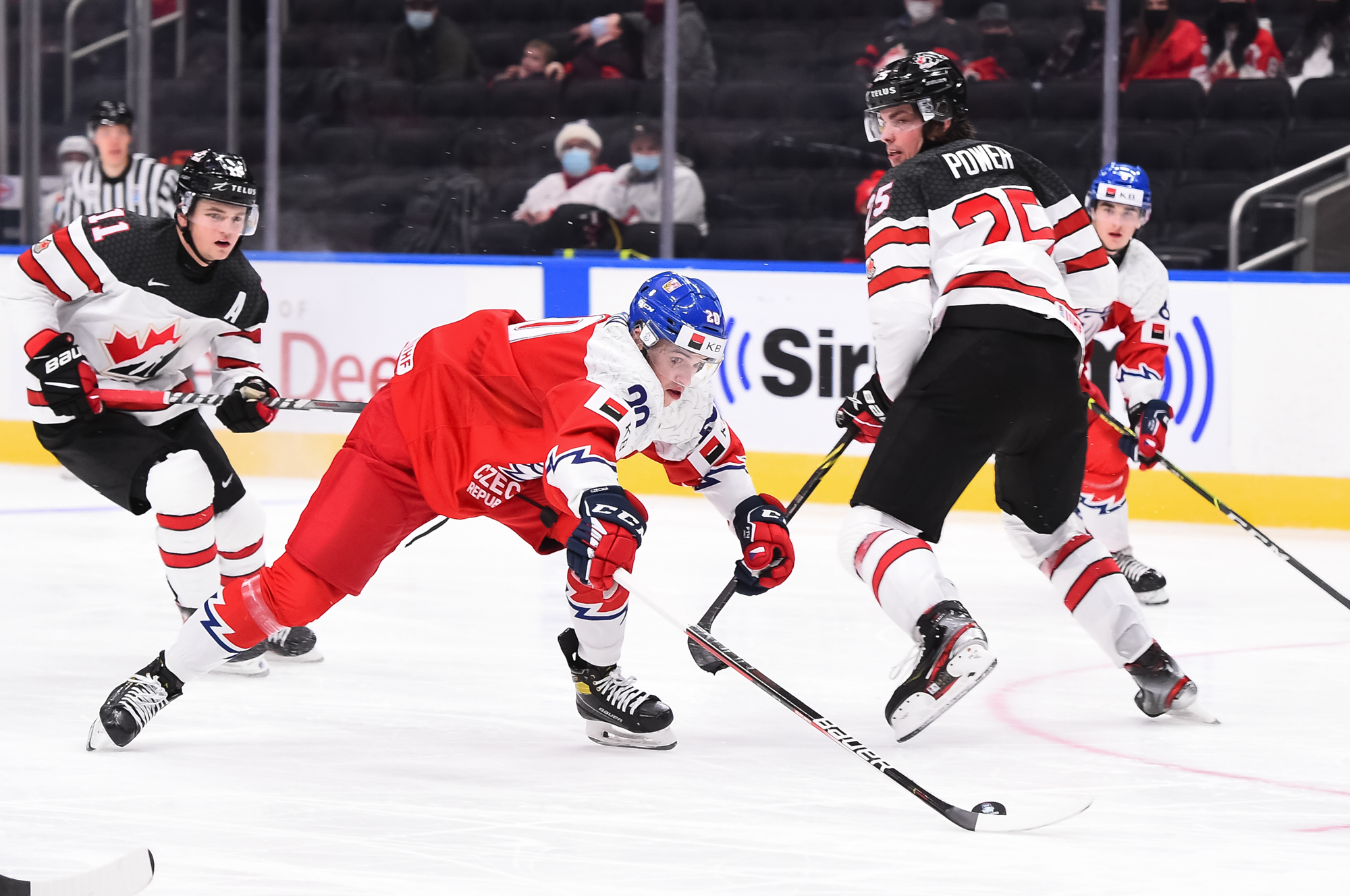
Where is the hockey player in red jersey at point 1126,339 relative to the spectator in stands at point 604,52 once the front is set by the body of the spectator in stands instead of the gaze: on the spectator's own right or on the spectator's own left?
on the spectator's own left

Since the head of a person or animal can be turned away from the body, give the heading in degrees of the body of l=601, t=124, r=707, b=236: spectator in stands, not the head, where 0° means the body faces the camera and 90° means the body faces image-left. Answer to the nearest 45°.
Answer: approximately 0°

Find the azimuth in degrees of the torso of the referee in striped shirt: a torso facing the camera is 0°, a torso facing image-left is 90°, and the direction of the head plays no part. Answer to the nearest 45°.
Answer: approximately 0°

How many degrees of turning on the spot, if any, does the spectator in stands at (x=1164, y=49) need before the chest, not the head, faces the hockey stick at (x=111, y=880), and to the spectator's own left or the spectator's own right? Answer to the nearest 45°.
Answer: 0° — they already face it

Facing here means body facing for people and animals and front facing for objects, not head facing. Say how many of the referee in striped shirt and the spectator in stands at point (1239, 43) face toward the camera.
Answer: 2
